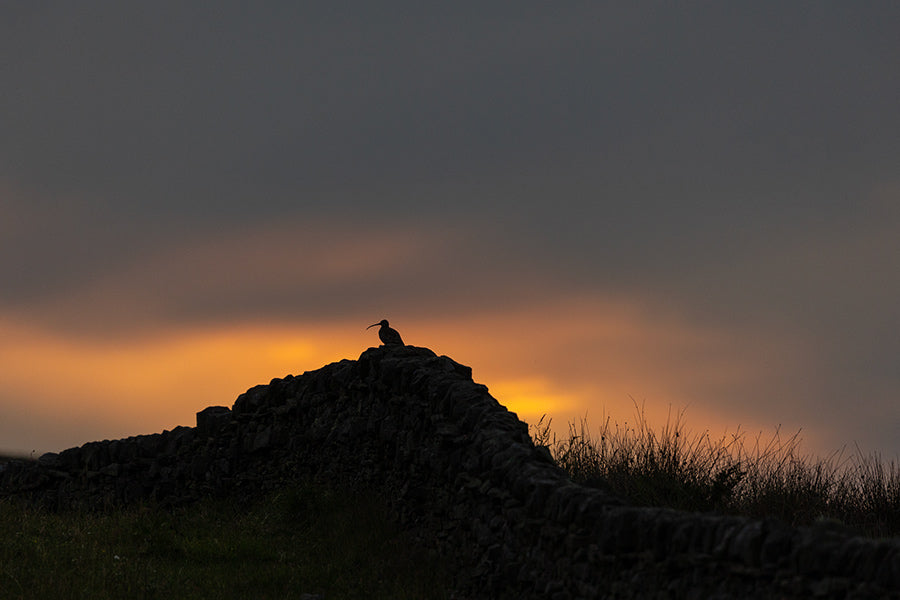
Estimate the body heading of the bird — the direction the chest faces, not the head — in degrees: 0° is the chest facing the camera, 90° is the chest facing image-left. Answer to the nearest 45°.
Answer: approximately 90°
